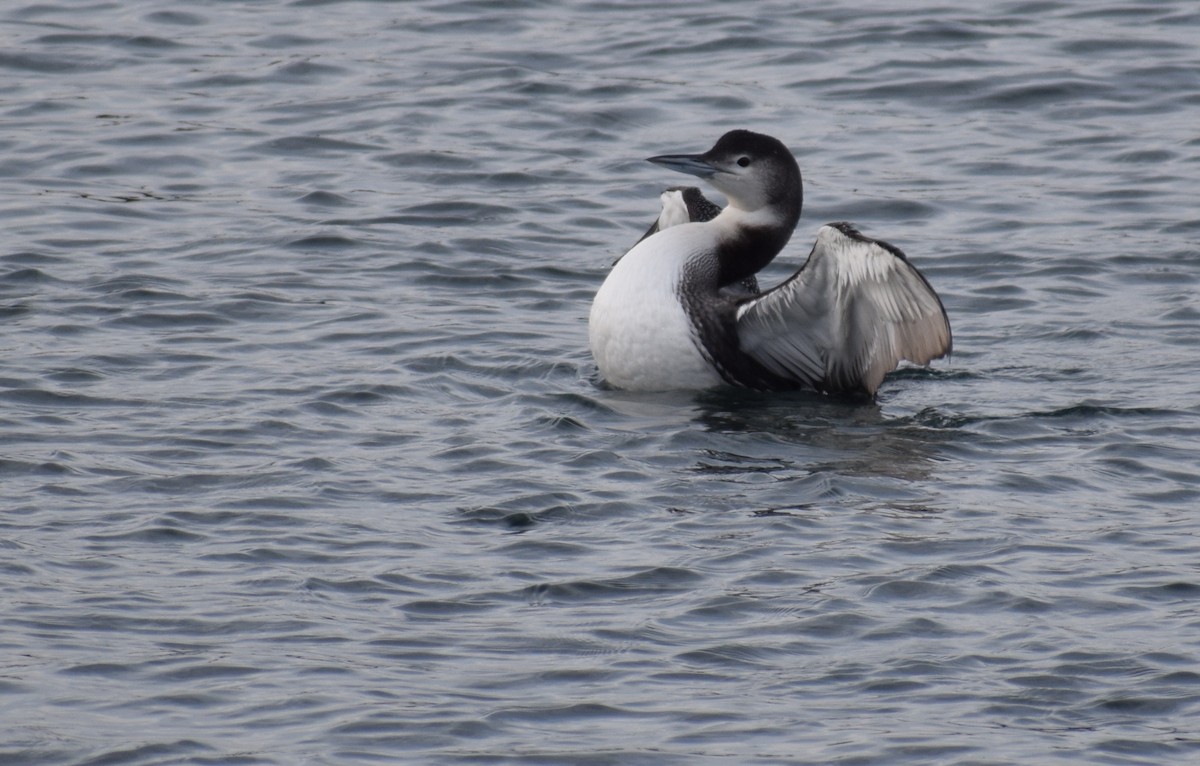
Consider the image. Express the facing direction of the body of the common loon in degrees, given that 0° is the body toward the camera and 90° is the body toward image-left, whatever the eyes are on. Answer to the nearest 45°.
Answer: approximately 45°
